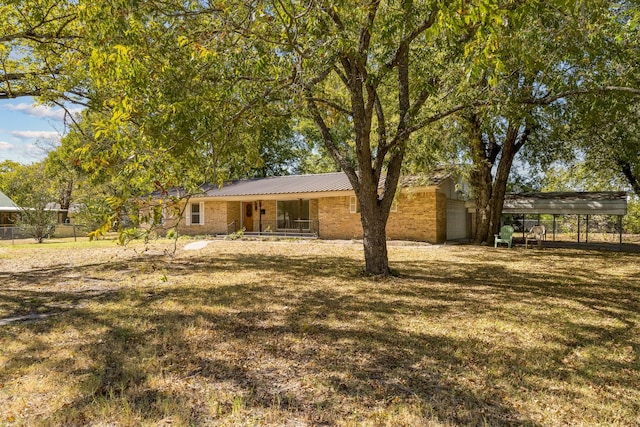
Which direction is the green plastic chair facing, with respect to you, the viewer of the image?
facing the viewer and to the left of the viewer

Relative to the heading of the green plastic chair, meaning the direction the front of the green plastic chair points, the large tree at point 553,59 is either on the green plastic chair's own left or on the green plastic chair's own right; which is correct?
on the green plastic chair's own left

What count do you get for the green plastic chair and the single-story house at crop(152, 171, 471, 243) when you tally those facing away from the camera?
0

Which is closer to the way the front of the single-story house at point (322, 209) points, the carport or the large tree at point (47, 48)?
the large tree

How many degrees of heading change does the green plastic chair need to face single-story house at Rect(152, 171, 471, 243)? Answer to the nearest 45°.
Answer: approximately 45° to its right

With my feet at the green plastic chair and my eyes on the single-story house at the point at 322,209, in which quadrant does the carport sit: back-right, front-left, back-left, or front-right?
back-right

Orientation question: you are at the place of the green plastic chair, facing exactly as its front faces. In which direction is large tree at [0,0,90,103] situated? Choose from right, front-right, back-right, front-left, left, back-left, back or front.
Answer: front

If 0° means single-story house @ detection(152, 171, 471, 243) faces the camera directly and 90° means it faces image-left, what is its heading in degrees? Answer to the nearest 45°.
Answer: approximately 45°

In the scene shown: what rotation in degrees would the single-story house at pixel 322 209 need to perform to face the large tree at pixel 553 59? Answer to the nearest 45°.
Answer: approximately 45° to its left

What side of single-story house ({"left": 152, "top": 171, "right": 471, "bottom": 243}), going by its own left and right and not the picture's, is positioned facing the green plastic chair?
left

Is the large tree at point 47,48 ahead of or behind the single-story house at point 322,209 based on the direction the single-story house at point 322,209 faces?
ahead

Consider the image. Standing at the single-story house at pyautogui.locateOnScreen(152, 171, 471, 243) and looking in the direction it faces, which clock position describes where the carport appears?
The carport is roughly at 8 o'clock from the single-story house.
